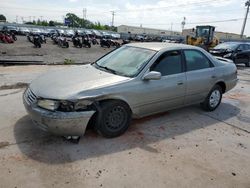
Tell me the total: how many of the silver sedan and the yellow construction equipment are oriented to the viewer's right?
0

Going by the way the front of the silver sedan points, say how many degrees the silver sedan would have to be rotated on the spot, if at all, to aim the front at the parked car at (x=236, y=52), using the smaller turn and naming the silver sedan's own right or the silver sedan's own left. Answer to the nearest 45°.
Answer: approximately 180°

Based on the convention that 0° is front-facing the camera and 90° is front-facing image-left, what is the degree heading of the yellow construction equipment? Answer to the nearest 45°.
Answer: approximately 45°

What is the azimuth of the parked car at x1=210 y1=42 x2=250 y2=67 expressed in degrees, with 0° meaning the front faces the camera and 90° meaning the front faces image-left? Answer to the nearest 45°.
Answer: approximately 45°

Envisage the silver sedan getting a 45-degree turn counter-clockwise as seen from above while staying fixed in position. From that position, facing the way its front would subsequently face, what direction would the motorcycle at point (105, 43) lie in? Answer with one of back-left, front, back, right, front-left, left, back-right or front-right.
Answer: back

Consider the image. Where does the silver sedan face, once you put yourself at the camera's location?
facing the viewer and to the left of the viewer

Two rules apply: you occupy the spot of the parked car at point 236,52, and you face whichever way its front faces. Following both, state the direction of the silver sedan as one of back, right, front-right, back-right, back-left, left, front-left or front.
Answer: front-left

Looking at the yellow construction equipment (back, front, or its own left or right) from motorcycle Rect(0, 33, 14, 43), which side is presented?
front
